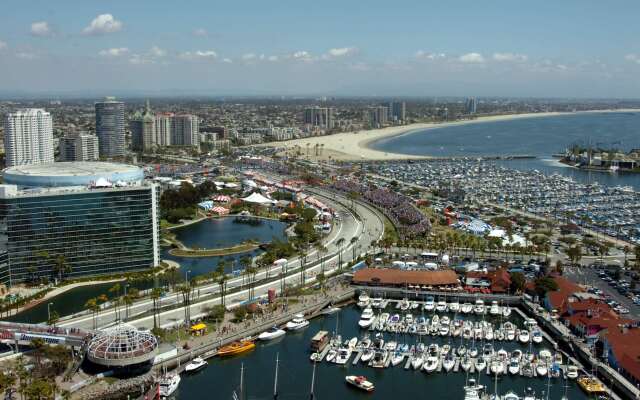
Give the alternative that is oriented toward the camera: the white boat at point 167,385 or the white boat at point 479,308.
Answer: the white boat at point 479,308

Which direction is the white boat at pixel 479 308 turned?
toward the camera

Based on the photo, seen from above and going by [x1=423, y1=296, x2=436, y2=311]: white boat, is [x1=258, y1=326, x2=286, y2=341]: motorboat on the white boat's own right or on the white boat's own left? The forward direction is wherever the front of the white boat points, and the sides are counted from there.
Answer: on the white boat's own right

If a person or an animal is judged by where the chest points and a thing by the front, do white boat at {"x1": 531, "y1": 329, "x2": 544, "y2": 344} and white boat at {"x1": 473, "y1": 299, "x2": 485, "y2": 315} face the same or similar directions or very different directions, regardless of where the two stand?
same or similar directions

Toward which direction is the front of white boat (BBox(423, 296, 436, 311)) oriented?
toward the camera
